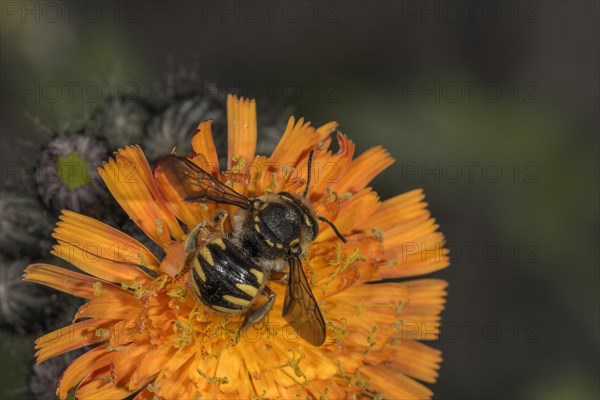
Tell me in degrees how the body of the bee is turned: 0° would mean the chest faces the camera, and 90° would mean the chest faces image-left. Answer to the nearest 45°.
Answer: approximately 225°
